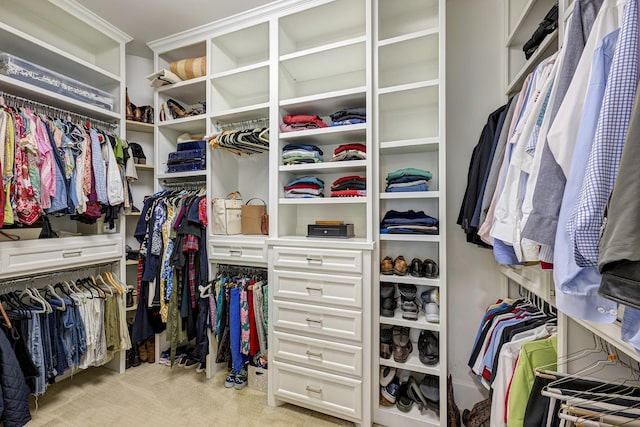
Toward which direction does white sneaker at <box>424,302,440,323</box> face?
toward the camera

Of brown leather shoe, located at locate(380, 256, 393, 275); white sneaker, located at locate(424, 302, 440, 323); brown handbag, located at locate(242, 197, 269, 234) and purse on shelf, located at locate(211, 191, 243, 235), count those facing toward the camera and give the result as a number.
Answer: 4

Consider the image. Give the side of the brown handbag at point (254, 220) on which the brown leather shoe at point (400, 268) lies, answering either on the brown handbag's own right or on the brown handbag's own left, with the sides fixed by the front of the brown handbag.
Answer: on the brown handbag's own left

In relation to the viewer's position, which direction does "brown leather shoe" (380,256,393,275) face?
facing the viewer

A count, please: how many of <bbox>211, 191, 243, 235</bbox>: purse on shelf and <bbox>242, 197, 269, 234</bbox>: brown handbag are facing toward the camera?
2

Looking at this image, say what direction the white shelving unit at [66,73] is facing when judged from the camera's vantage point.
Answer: facing the viewer and to the right of the viewer

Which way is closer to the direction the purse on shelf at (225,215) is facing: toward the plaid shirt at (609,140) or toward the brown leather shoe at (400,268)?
the plaid shirt

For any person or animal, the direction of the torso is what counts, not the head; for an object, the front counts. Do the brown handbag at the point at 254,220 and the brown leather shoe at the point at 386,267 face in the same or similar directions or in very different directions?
same or similar directions

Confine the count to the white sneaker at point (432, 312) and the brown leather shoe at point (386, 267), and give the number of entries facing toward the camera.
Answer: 2

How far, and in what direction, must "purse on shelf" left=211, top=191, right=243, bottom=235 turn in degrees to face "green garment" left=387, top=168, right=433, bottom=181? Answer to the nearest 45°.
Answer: approximately 45° to its left

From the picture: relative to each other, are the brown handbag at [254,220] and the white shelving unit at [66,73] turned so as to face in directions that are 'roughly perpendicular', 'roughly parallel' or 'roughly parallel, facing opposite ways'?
roughly perpendicular

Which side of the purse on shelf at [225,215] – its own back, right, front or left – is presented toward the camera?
front

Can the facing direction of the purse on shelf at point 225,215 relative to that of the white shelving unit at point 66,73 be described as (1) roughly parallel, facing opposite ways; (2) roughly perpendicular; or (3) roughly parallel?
roughly perpendicular

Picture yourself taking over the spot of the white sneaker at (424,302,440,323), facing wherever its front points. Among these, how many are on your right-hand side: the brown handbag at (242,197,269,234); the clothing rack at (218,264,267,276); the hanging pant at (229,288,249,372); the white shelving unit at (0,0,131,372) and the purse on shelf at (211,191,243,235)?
5
